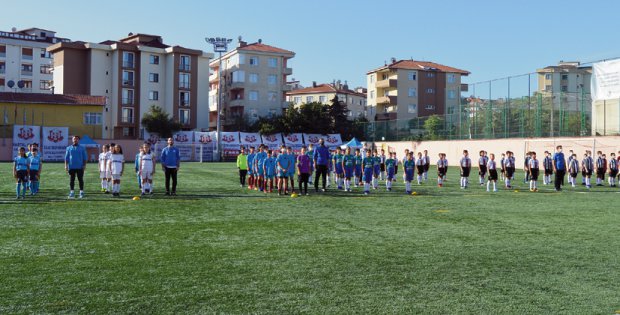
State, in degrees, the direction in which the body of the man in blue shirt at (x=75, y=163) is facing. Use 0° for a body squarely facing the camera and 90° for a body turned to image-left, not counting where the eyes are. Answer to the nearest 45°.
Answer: approximately 0°

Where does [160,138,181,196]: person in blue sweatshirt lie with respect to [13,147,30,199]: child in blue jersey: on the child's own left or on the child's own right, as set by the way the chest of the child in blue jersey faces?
on the child's own left

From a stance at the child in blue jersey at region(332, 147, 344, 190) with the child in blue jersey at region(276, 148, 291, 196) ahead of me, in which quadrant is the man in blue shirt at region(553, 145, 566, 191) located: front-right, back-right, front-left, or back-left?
back-left

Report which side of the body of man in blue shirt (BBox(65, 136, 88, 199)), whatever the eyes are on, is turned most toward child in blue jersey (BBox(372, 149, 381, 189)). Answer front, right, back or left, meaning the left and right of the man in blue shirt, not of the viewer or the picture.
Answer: left

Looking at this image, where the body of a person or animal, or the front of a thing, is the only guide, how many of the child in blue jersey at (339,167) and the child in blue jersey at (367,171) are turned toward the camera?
2

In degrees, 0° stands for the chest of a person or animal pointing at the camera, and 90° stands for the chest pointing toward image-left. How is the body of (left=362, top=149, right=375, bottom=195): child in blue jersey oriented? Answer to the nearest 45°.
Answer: approximately 0°

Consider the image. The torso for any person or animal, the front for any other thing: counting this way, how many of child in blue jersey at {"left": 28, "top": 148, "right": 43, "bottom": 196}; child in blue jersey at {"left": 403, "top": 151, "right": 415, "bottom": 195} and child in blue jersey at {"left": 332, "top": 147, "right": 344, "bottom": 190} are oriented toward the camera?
3

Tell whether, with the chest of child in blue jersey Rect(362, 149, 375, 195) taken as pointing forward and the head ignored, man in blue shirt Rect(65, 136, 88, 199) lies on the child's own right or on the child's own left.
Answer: on the child's own right
